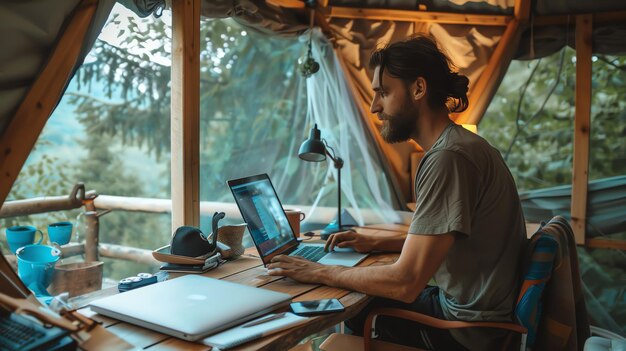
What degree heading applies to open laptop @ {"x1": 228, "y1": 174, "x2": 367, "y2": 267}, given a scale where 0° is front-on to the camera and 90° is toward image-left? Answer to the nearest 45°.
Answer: approximately 315°

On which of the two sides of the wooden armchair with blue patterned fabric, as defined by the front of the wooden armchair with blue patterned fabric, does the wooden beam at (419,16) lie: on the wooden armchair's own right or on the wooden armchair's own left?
on the wooden armchair's own right

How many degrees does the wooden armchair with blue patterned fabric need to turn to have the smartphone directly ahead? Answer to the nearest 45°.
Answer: approximately 45° to its left

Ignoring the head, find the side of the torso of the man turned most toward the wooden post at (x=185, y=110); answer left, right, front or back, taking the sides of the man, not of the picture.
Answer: front

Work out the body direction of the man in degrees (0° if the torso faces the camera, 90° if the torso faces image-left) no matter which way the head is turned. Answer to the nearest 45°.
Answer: approximately 90°

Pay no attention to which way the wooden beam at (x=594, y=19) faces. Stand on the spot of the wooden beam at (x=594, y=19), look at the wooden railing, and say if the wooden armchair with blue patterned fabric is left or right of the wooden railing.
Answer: left

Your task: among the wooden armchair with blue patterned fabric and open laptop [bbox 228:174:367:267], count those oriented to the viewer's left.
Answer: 1

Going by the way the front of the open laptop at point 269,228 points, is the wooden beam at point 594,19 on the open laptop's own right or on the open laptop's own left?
on the open laptop's own left

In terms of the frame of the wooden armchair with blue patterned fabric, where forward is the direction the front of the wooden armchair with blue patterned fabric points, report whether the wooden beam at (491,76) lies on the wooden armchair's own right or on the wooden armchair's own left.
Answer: on the wooden armchair's own right

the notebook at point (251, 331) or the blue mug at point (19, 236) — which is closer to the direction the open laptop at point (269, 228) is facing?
the notebook

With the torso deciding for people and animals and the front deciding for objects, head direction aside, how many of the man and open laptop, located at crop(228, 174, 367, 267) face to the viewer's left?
1

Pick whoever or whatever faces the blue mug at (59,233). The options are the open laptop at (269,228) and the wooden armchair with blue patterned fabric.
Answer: the wooden armchair with blue patterned fabric

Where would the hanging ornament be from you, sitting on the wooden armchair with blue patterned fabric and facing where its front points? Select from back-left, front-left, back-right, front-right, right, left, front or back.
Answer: front-right

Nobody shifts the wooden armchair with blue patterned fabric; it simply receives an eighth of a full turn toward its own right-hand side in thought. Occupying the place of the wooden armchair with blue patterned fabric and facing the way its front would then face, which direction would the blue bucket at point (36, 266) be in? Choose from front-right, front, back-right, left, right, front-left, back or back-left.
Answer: front-left

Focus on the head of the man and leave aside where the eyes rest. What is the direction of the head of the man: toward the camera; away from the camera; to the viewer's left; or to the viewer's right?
to the viewer's left

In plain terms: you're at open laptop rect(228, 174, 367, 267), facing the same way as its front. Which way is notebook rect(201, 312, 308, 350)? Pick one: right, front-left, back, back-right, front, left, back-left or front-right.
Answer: front-right

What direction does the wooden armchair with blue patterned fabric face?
to the viewer's left
